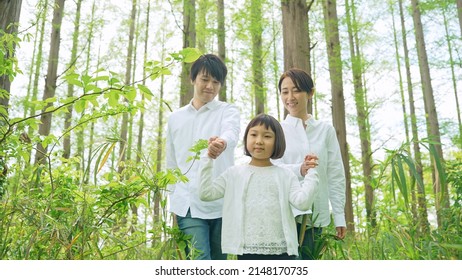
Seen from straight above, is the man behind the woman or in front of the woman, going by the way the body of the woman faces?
in front

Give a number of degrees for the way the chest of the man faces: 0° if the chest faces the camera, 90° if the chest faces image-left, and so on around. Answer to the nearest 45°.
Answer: approximately 0°

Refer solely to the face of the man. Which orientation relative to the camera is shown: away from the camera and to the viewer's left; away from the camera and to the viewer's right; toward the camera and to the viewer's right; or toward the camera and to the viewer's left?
toward the camera and to the viewer's right

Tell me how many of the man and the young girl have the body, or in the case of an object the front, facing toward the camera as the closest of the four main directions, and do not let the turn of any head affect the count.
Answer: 2

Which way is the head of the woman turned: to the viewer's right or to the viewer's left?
to the viewer's left

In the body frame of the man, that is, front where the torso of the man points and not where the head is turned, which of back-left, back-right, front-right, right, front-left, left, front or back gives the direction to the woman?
left
